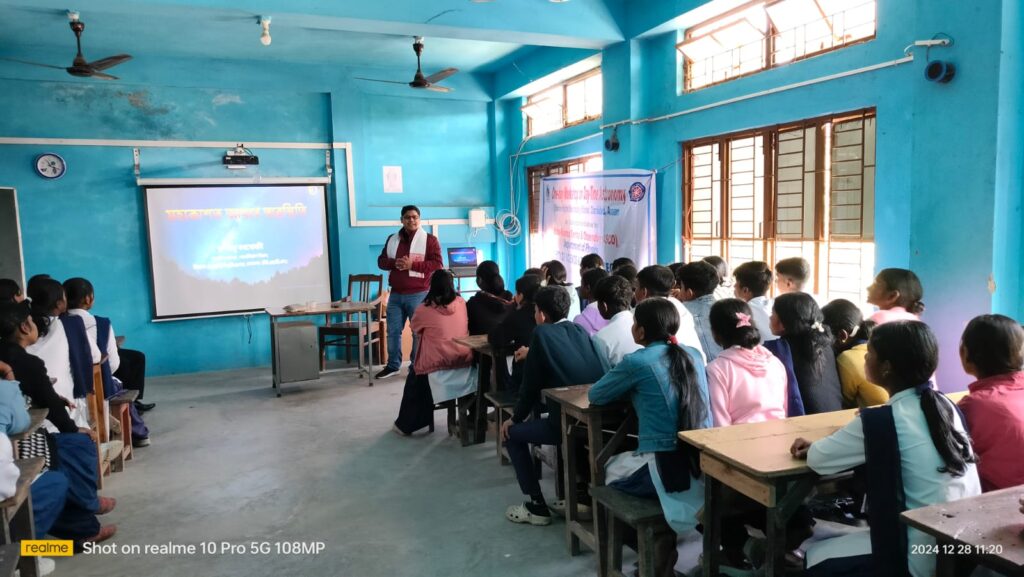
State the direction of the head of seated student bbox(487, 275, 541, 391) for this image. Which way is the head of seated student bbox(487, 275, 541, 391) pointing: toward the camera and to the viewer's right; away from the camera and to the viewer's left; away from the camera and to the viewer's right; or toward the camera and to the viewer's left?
away from the camera and to the viewer's left

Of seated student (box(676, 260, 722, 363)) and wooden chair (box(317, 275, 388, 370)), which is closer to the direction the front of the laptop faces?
the seated student

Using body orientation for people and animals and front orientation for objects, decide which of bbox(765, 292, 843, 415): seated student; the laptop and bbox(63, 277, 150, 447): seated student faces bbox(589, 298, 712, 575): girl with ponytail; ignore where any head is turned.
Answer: the laptop

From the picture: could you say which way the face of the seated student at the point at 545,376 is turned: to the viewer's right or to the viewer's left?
to the viewer's left

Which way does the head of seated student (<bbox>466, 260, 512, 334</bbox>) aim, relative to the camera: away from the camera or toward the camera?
away from the camera

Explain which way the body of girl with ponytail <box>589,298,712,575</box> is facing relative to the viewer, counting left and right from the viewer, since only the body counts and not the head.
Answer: facing away from the viewer and to the left of the viewer

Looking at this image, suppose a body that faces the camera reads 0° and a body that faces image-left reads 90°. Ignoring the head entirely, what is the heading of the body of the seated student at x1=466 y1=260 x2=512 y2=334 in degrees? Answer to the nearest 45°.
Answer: approximately 135°

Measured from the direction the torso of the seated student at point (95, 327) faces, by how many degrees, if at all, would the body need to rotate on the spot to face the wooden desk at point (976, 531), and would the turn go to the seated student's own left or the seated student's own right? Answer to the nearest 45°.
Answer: approximately 135° to the seated student's own right

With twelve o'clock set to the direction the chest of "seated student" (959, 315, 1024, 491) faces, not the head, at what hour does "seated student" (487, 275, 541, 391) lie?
"seated student" (487, 275, 541, 391) is roughly at 11 o'clock from "seated student" (959, 315, 1024, 491).

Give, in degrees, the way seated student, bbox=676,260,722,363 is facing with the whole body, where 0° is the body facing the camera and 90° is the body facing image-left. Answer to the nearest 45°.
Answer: approximately 135°

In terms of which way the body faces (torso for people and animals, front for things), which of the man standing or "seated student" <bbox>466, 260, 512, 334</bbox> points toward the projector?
the seated student

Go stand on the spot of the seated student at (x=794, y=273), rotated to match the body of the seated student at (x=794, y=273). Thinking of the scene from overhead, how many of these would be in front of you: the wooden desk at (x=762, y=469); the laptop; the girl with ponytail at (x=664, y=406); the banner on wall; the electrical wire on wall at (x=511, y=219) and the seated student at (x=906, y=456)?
3

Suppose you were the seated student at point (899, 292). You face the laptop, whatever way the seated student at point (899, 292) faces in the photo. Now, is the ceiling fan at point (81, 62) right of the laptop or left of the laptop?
left

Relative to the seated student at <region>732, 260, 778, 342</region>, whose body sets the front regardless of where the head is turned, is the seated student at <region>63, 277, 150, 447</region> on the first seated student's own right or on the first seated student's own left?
on the first seated student's own left

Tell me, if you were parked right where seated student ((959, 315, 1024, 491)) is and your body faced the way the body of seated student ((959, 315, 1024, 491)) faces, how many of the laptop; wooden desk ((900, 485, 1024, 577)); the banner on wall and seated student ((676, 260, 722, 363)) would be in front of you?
3
